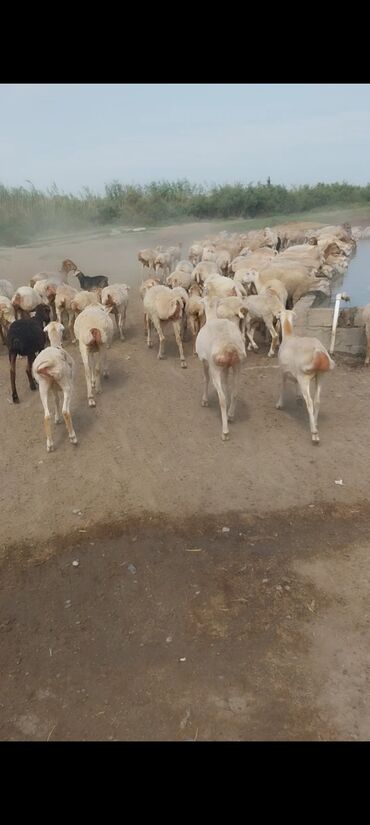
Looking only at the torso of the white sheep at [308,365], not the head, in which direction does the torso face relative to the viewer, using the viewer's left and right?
facing away from the viewer and to the left of the viewer

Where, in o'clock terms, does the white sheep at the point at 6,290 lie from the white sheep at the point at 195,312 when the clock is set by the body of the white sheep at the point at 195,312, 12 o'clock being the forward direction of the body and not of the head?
the white sheep at the point at 6,290 is roughly at 10 o'clock from the white sheep at the point at 195,312.

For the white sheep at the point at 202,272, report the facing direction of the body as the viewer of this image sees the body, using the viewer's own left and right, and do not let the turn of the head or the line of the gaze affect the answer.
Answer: facing away from the viewer and to the right of the viewer

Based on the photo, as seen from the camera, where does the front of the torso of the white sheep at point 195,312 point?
away from the camera

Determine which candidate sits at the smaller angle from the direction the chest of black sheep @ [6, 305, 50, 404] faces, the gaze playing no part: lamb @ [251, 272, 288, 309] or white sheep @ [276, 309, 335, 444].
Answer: the lamb

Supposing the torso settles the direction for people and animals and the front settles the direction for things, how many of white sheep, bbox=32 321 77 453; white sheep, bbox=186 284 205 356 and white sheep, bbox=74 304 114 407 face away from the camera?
3

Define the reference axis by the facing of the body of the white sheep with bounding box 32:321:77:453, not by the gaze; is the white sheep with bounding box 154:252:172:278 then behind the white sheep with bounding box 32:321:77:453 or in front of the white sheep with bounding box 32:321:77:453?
in front

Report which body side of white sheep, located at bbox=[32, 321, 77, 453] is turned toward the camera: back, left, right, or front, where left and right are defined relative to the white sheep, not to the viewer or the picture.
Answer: back

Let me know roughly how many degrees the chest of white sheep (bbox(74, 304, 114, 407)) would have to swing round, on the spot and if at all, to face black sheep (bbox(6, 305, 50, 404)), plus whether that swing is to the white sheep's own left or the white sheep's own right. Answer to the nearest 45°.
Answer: approximately 90° to the white sheep's own left

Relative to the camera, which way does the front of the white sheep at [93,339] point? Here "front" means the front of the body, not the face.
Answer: away from the camera

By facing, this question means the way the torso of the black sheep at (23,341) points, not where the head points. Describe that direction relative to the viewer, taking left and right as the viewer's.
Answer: facing away from the viewer and to the right of the viewer

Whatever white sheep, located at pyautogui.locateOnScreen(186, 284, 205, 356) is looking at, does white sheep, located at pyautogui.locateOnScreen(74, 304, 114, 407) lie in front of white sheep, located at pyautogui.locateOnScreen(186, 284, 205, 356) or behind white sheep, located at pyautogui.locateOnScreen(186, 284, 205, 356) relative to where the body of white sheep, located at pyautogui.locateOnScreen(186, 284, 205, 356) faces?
behind

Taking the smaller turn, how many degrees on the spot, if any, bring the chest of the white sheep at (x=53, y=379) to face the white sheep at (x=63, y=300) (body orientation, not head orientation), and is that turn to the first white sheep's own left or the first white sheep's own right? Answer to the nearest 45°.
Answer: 0° — it already faces it

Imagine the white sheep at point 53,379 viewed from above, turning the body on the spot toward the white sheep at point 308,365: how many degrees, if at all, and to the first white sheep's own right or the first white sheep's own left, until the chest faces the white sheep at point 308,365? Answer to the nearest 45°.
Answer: approximately 90° to the first white sheep's own right
